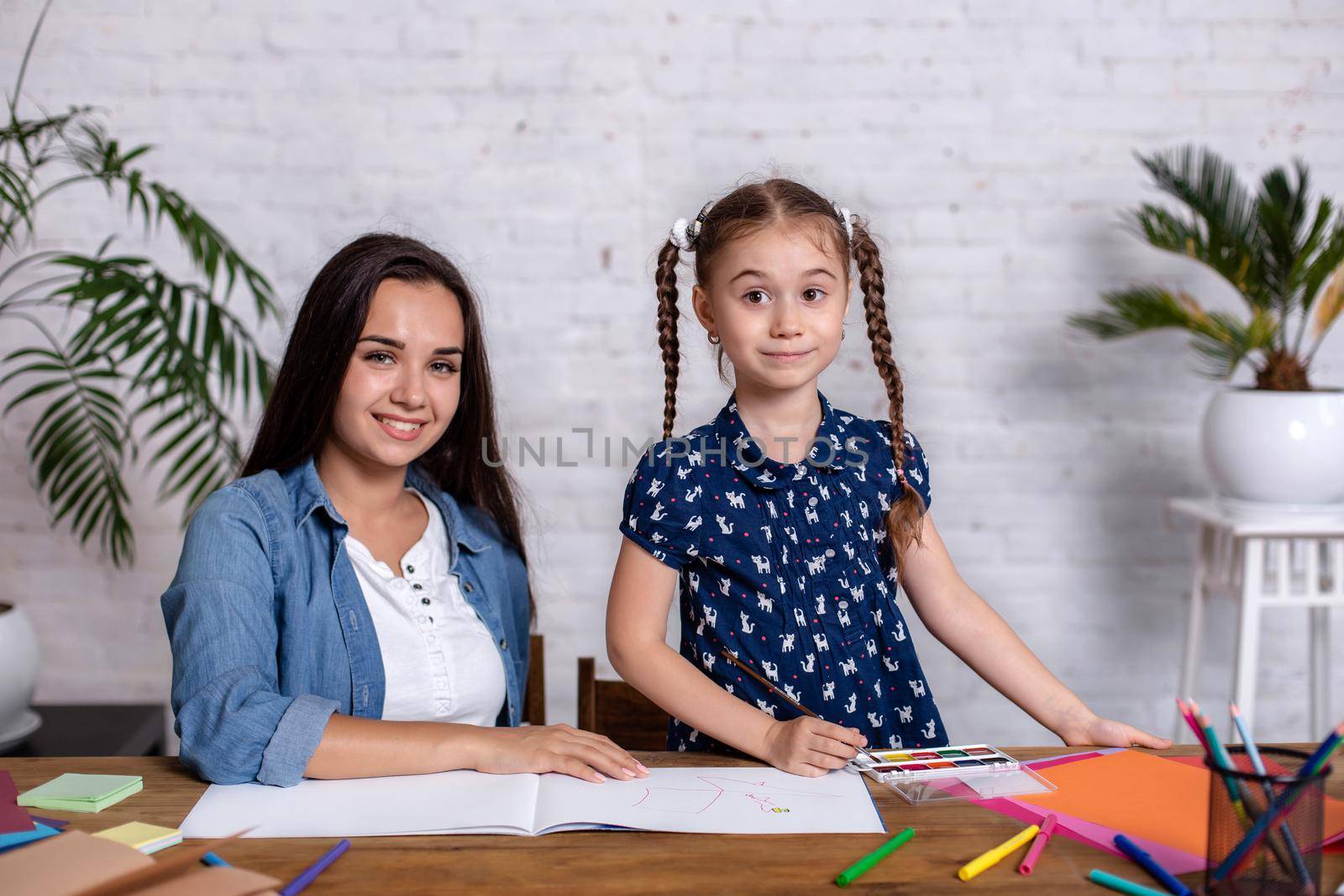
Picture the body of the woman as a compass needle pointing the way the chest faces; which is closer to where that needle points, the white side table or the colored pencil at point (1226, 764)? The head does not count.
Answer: the colored pencil

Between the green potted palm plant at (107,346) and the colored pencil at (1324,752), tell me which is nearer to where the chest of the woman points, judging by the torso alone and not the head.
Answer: the colored pencil

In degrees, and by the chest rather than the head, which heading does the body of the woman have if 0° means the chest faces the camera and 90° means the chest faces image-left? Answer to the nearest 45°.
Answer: approximately 315°

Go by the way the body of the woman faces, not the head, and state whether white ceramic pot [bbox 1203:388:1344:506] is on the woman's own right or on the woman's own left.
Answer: on the woman's own left

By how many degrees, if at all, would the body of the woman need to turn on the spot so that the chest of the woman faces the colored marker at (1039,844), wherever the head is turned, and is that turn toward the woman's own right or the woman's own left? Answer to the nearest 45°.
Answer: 0° — they already face it

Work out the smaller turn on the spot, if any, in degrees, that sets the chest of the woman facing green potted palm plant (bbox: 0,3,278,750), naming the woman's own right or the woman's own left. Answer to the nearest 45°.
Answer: approximately 180°

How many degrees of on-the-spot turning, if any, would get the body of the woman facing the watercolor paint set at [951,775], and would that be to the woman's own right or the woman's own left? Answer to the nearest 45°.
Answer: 0° — they already face it
